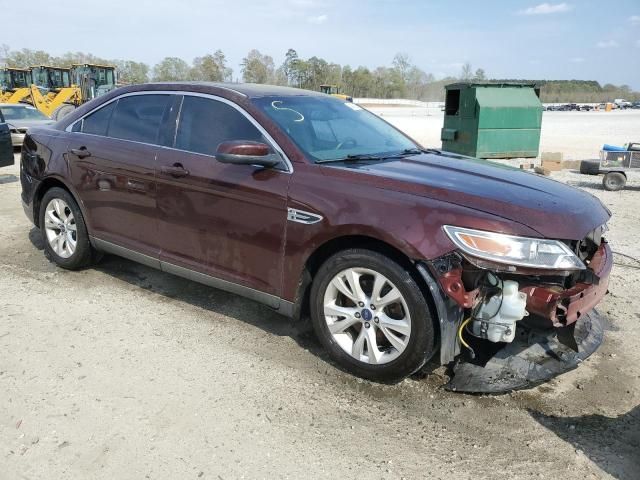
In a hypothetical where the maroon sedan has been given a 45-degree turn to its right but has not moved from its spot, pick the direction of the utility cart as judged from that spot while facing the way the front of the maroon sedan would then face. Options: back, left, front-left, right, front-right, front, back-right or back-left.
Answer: back-left

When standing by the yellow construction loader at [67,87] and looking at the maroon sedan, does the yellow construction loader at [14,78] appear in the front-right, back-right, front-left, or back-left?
back-right

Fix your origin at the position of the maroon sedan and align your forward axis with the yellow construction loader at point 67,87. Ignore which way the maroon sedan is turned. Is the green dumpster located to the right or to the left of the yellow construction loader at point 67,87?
right

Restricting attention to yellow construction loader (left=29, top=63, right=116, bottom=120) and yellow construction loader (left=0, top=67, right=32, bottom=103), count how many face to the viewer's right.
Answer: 0

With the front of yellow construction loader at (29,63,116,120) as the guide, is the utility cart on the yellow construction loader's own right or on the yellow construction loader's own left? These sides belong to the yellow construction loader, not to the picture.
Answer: on the yellow construction loader's own left

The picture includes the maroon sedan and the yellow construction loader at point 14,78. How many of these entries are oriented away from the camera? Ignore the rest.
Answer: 0

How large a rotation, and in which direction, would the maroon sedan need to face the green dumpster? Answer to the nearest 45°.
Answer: approximately 135° to its left

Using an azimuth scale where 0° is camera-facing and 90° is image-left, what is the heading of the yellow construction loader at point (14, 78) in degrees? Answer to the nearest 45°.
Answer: approximately 45°

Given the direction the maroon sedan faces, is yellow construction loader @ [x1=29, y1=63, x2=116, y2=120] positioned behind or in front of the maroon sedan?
behind
